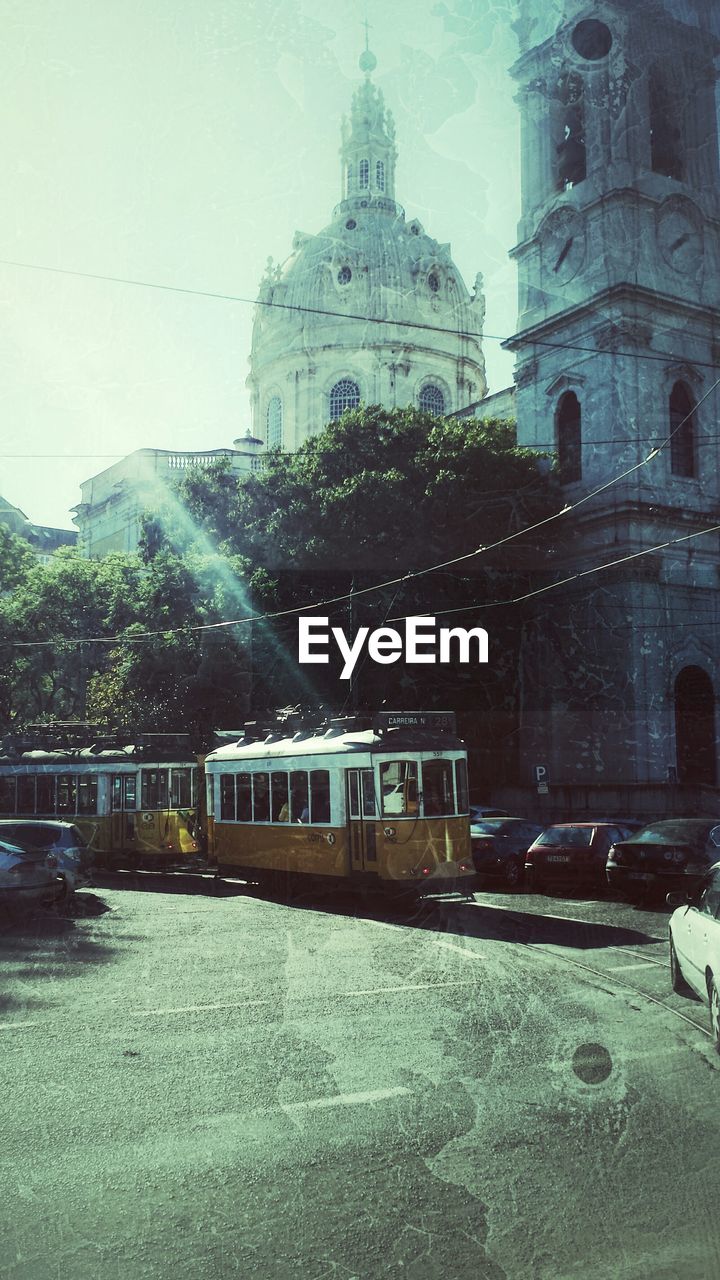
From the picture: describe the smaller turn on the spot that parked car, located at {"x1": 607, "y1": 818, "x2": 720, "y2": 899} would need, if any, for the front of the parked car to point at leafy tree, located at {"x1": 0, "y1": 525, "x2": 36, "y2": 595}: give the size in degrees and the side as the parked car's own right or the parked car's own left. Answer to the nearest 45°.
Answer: approximately 90° to the parked car's own left

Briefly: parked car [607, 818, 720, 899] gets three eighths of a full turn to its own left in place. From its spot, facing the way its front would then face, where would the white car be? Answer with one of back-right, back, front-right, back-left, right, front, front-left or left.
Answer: left

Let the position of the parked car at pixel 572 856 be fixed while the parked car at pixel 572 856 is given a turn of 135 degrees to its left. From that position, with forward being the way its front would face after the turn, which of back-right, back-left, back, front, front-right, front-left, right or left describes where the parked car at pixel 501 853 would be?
front-right

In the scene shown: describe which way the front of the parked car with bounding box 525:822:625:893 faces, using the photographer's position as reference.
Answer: facing away from the viewer and to the right of the viewer

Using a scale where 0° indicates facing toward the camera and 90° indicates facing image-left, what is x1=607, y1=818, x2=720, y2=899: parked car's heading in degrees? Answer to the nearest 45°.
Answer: approximately 225°

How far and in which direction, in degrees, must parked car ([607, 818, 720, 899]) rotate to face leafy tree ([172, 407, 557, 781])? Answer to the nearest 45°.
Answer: approximately 90° to its left

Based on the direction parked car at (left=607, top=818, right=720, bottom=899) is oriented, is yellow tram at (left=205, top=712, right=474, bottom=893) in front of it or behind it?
behind

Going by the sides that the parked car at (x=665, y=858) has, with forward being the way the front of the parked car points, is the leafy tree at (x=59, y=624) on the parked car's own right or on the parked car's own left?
on the parked car's own left

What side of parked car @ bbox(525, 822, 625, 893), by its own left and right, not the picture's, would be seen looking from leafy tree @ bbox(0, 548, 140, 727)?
left

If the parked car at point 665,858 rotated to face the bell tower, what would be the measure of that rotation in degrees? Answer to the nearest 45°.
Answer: approximately 45° to its left

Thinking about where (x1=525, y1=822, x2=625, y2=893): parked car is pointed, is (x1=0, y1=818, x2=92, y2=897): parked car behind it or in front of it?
behind
